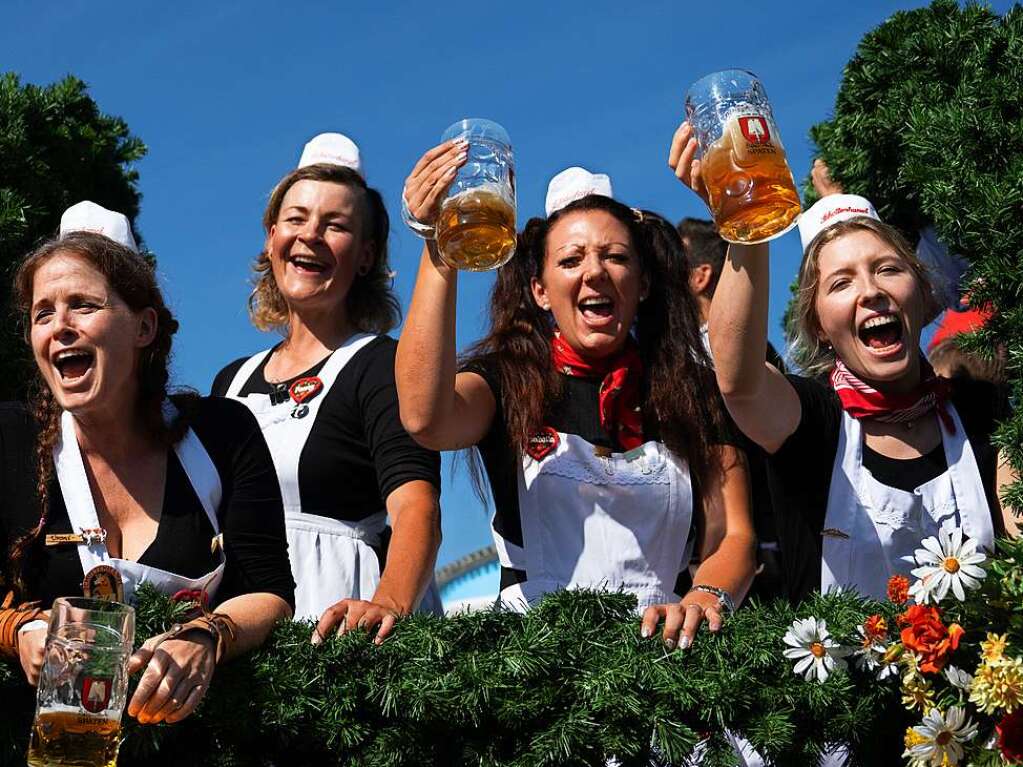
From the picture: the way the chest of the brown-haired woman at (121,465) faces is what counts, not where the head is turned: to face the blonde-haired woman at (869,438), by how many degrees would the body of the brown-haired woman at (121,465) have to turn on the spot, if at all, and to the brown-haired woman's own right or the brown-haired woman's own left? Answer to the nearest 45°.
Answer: approximately 135° to the brown-haired woman's own left

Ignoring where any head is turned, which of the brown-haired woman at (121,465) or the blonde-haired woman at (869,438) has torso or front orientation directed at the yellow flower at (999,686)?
the blonde-haired woman at (869,438)

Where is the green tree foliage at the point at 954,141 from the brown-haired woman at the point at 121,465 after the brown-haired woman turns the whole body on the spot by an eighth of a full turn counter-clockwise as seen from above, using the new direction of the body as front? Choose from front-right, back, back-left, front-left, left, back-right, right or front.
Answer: left

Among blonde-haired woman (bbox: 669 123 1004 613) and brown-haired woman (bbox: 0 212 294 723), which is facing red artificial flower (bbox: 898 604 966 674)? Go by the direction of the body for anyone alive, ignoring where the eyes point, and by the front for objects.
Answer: blonde-haired woman (bbox: 669 123 1004 613)

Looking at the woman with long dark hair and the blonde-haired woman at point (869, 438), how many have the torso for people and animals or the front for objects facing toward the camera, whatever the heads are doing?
2

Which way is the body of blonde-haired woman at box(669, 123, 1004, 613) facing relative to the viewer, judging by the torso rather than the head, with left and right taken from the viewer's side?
facing the viewer

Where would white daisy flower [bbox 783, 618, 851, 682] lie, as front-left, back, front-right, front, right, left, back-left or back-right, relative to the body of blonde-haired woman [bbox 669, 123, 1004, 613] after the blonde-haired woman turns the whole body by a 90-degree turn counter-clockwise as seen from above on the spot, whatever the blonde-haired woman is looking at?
right

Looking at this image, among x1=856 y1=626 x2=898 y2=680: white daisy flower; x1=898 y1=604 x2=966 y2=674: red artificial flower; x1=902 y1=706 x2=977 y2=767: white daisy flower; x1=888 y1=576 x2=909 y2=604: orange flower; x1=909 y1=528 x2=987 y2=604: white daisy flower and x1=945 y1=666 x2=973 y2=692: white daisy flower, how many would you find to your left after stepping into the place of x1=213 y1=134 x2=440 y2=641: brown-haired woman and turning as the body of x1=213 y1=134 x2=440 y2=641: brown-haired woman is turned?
6

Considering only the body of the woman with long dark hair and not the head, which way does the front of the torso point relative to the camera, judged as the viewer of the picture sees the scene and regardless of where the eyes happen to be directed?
toward the camera

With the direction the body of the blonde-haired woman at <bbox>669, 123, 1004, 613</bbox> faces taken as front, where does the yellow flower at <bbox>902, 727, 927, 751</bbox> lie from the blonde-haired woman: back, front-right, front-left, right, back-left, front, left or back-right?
front

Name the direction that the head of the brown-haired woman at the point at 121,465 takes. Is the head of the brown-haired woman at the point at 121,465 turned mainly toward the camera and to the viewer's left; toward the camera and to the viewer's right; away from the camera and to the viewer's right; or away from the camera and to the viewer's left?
toward the camera and to the viewer's left

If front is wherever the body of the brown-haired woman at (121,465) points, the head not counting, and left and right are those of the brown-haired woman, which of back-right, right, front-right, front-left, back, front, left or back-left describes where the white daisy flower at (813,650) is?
left

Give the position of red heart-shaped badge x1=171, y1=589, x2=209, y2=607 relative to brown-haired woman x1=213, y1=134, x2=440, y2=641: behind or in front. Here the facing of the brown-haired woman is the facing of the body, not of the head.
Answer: in front

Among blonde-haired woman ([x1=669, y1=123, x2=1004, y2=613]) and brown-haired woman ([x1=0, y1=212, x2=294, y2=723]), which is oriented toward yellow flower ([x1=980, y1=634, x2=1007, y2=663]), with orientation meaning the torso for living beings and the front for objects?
blonde-haired woman ([x1=669, y1=123, x2=1004, y2=613])

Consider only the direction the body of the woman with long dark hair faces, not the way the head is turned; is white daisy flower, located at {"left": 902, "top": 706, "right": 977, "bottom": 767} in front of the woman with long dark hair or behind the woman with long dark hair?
in front

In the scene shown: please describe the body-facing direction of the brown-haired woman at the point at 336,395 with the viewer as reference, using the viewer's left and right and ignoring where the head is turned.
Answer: facing the viewer and to the left of the viewer
